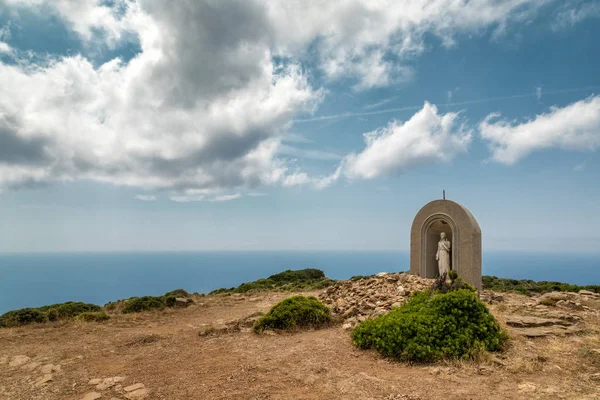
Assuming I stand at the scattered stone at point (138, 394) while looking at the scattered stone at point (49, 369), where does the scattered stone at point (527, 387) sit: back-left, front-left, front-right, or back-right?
back-right

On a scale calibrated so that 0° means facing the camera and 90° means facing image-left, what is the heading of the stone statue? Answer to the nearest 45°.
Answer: approximately 45°

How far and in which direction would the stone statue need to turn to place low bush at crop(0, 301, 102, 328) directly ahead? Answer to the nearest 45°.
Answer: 0° — it already faces it

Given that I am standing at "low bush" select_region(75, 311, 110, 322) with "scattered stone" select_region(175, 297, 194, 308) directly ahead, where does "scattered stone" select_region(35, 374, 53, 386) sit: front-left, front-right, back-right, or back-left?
back-right

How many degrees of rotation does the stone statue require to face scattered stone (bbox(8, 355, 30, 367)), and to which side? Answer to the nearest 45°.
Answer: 0° — it already faces it

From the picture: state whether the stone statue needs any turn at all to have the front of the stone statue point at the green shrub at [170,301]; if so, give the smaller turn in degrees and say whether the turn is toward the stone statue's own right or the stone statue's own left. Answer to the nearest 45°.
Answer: approximately 45° to the stone statue's own right
